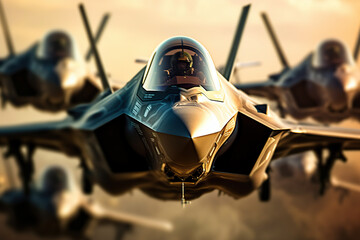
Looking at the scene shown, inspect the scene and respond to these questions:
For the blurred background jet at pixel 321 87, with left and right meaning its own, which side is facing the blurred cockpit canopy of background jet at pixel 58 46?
right

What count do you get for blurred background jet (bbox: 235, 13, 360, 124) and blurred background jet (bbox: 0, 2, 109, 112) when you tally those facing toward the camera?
2

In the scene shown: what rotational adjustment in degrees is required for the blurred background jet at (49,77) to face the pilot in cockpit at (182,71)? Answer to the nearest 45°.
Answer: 0° — it already faces them

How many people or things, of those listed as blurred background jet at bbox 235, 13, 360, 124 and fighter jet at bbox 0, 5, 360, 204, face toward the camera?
2

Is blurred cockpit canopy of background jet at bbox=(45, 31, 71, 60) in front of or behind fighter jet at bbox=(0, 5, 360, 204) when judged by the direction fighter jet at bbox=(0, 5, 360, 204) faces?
behind

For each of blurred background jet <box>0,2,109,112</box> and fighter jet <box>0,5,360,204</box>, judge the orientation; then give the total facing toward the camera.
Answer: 2

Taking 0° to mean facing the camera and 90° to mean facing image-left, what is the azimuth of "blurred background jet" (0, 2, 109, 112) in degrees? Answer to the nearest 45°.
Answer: approximately 0°

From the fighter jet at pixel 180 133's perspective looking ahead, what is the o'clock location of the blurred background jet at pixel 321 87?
The blurred background jet is roughly at 7 o'clock from the fighter jet.
